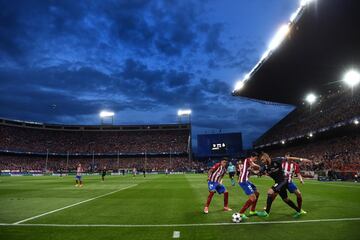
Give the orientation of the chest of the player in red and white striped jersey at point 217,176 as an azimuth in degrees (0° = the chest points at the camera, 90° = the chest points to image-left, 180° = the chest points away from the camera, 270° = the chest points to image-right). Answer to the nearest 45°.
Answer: approximately 315°
